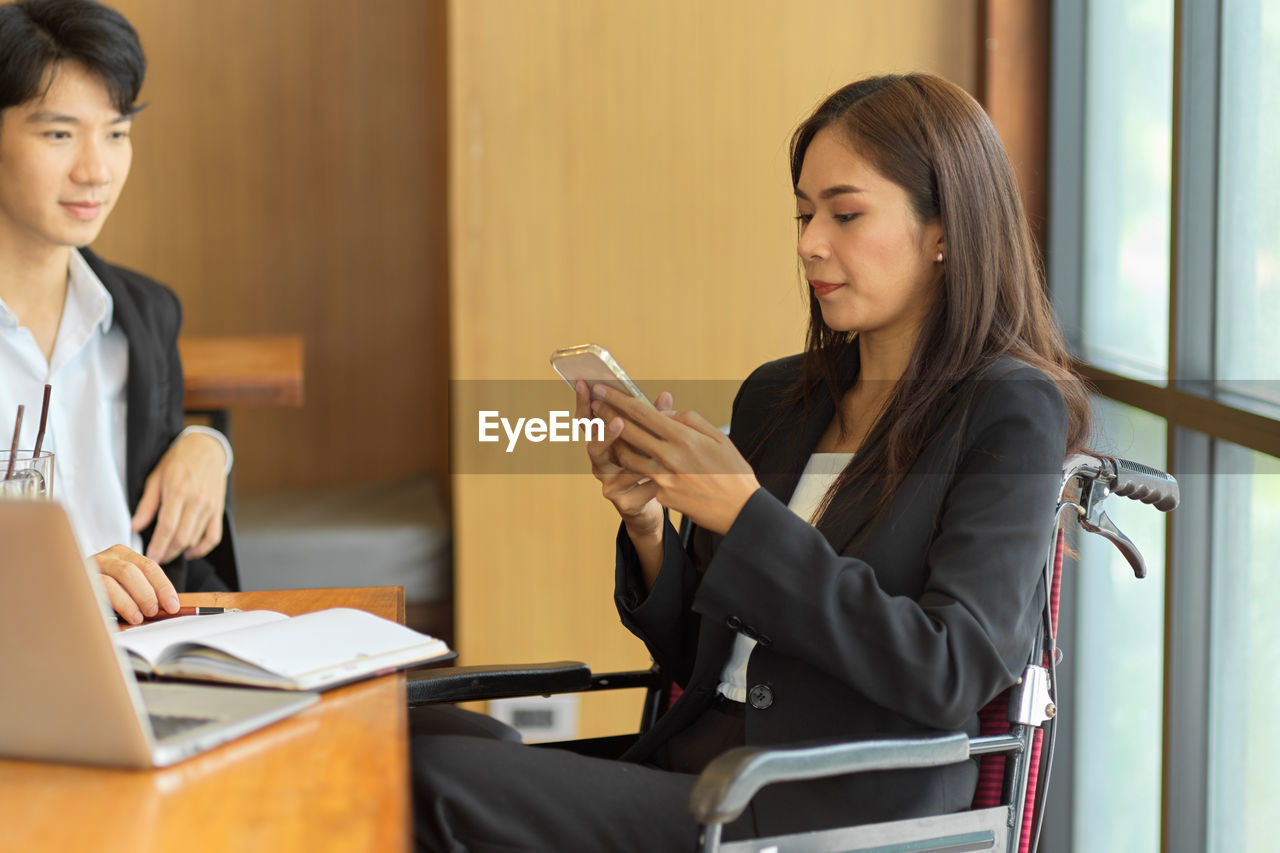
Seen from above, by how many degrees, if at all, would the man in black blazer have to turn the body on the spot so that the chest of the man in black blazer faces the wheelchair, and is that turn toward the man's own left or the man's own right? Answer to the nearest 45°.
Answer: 0° — they already face it

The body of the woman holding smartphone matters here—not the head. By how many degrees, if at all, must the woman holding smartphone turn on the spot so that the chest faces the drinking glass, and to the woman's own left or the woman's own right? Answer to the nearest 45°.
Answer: approximately 45° to the woman's own right

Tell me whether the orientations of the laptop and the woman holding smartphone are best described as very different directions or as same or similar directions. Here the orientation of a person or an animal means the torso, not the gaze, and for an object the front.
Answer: very different directions

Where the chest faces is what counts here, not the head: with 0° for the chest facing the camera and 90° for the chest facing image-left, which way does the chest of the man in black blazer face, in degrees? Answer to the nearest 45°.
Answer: approximately 315°

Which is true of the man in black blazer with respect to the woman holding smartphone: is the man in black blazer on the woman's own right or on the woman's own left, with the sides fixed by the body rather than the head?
on the woman's own right

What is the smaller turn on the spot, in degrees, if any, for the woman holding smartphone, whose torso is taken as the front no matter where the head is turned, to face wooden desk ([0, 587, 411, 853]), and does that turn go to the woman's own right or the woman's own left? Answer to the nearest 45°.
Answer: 0° — they already face it

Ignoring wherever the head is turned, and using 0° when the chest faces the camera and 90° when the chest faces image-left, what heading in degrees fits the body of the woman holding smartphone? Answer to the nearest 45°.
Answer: approximately 45°
